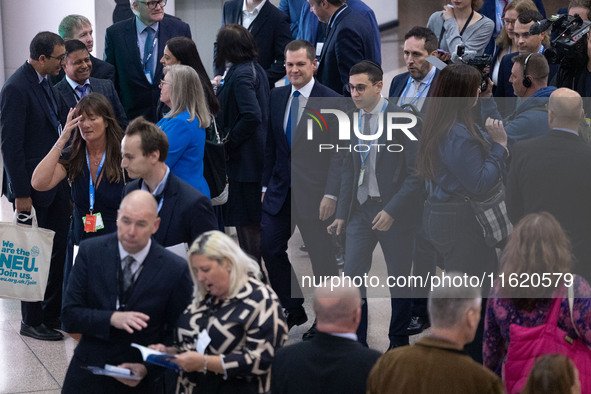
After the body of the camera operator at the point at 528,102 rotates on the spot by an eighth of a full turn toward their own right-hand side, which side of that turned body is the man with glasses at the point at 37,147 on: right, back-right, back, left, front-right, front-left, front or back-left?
left

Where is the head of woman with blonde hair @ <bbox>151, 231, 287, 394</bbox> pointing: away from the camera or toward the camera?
toward the camera

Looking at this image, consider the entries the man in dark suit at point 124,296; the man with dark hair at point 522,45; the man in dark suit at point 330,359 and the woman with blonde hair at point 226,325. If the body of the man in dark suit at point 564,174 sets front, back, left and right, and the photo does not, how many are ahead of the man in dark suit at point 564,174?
1

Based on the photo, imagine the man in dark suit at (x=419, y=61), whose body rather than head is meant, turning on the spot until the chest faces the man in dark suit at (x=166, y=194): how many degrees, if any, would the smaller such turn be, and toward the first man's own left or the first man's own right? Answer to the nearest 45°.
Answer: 0° — they already face them

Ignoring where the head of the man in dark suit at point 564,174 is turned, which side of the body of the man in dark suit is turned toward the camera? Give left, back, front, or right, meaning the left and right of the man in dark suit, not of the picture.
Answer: back

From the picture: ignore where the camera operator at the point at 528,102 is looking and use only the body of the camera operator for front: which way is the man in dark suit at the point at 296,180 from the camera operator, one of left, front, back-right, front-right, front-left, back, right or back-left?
front-left

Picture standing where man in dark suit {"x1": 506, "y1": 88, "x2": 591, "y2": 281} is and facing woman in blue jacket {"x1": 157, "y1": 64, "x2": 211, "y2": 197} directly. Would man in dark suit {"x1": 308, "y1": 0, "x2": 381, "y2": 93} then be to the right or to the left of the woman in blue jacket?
right

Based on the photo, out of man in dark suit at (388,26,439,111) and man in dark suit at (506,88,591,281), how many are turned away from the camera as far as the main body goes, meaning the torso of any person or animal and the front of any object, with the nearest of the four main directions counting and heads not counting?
1

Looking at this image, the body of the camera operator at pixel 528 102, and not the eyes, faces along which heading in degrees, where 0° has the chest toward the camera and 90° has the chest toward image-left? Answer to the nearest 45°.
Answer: approximately 135°

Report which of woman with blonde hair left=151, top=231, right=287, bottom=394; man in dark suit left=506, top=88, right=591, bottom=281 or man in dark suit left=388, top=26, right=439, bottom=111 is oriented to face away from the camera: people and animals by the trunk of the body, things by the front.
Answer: man in dark suit left=506, top=88, right=591, bottom=281

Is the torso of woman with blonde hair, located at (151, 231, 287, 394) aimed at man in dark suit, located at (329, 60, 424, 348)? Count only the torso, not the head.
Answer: no

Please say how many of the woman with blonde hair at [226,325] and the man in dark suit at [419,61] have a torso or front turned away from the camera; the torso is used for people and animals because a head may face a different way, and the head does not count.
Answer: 0

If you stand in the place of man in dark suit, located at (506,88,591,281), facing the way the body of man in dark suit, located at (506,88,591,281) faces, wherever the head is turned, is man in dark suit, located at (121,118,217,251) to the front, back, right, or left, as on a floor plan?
left

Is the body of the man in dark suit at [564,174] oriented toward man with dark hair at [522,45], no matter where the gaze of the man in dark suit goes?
yes

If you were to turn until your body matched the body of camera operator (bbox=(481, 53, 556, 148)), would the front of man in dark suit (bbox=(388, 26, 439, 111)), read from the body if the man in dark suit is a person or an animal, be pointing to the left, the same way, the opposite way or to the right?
to the left

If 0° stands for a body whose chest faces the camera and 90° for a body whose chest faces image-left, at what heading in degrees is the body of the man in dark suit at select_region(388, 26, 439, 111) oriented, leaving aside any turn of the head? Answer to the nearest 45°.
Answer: approximately 45°

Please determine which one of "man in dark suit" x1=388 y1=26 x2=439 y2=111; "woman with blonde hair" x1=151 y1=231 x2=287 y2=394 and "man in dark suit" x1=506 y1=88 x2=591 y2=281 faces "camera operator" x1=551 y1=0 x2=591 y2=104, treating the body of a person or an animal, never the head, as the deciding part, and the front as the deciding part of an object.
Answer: "man in dark suit" x1=506 y1=88 x2=591 y2=281

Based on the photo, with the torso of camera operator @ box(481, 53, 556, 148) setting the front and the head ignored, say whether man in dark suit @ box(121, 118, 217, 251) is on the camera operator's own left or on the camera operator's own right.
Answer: on the camera operator's own left

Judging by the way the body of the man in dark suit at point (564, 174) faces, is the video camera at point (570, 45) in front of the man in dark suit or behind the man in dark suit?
in front

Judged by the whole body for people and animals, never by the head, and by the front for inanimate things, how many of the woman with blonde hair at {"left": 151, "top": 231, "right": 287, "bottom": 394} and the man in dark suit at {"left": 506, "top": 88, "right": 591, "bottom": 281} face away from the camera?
1

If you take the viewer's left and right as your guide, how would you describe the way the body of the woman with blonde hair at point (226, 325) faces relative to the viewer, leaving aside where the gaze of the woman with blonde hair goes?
facing the viewer and to the left of the viewer
